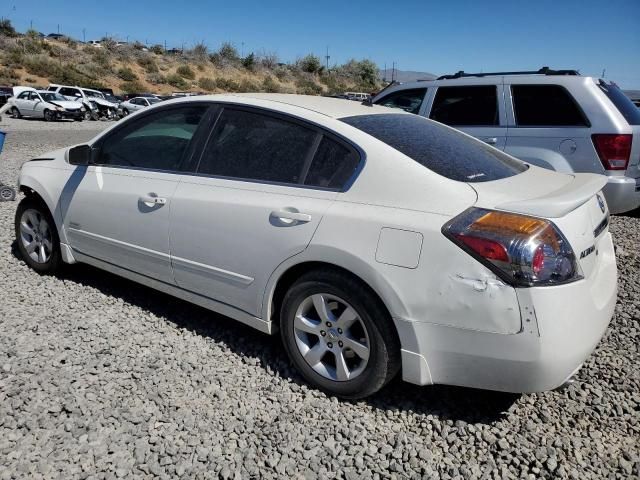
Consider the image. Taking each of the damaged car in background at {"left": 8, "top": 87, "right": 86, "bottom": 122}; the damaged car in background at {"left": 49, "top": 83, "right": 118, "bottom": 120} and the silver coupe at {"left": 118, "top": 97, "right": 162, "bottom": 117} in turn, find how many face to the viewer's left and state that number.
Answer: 0

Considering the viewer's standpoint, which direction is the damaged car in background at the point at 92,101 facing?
facing the viewer and to the right of the viewer

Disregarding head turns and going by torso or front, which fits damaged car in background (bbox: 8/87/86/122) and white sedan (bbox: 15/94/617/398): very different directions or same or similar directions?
very different directions

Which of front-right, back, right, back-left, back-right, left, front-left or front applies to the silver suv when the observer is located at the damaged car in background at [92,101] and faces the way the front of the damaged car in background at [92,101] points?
front-right

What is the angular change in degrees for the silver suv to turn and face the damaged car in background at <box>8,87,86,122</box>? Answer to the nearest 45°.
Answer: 0° — it already faces it

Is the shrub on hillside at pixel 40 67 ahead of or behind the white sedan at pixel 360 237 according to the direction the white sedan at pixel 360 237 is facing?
ahead

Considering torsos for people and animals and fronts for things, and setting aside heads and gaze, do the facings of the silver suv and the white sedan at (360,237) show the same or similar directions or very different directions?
same or similar directions

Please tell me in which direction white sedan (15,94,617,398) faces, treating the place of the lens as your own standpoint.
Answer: facing away from the viewer and to the left of the viewer

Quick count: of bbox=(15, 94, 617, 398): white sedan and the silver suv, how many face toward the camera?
0

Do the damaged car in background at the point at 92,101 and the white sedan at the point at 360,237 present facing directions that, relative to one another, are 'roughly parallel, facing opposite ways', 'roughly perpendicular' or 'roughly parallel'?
roughly parallel, facing opposite ways

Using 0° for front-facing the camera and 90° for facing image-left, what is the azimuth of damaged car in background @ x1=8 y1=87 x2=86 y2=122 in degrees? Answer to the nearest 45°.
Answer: approximately 315°

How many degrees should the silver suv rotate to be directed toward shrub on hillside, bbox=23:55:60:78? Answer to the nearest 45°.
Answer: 0° — it already faces it

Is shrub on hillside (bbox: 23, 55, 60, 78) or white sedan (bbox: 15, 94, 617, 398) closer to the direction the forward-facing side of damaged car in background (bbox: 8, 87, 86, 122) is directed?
the white sedan

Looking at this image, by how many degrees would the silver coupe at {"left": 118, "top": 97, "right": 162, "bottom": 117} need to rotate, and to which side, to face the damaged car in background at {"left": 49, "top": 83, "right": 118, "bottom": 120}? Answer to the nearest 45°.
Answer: approximately 135° to its right

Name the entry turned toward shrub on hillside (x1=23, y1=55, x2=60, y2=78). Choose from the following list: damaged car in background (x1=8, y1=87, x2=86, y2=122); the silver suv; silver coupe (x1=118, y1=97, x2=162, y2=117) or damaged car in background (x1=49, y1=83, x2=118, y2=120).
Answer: the silver suv

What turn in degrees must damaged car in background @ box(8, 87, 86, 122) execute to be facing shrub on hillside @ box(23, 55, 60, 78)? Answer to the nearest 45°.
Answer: approximately 135° to its left

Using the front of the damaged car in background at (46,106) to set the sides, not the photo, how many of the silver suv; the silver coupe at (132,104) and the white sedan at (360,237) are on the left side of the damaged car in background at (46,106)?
1

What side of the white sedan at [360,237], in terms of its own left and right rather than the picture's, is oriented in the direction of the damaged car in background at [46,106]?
front
